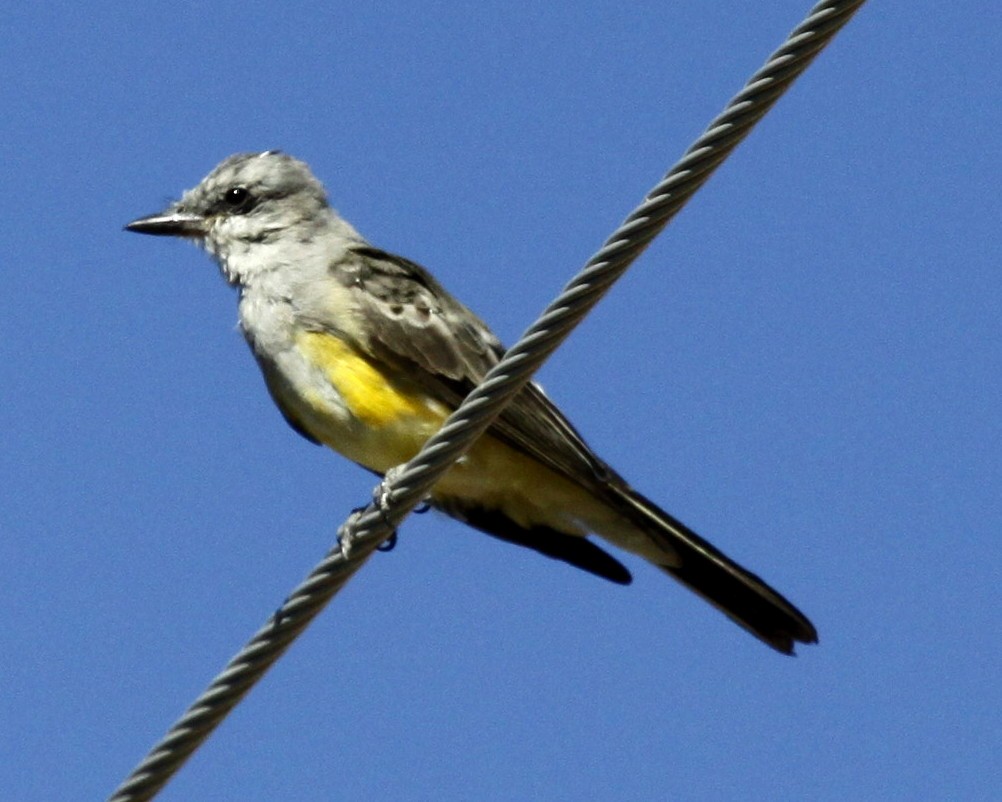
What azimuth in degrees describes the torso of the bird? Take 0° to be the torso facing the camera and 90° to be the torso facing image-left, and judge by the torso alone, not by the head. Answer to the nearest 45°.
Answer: approximately 90°
